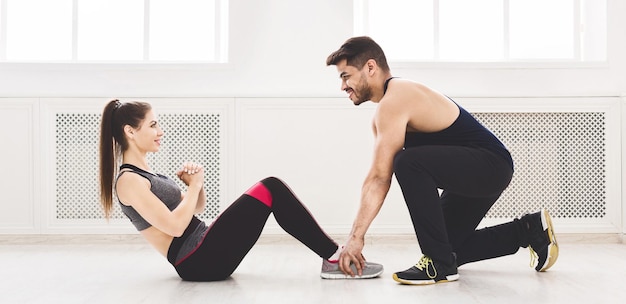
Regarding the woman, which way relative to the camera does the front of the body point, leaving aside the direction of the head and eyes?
to the viewer's right

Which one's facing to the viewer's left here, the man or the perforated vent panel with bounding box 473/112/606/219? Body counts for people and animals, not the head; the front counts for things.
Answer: the man

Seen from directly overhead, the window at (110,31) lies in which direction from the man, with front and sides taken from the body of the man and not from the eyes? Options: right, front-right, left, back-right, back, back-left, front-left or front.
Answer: front-right

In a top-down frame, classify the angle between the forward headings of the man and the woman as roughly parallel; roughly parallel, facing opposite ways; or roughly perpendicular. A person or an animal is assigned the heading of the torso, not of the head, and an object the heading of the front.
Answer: roughly parallel, facing opposite ways

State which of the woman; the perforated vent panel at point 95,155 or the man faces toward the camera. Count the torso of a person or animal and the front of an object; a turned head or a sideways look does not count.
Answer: the perforated vent panel

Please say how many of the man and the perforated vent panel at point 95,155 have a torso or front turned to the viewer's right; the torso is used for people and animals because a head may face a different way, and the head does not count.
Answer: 0

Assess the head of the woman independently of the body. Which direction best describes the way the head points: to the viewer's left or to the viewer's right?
to the viewer's right

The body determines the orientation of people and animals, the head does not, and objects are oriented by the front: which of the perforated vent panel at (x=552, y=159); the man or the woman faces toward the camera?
the perforated vent panel

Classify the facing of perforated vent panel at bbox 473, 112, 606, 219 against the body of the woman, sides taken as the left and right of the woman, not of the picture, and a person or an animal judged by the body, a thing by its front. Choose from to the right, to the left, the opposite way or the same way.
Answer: to the right

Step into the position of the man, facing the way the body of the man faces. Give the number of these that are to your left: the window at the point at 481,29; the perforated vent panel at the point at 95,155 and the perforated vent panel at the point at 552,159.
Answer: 0

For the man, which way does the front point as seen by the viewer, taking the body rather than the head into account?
to the viewer's left

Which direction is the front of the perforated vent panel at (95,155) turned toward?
toward the camera

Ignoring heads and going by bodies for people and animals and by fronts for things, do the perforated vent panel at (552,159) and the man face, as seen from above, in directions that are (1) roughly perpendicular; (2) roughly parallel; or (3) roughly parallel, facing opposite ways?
roughly perpendicular

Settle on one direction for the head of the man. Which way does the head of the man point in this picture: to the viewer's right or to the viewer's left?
to the viewer's left
